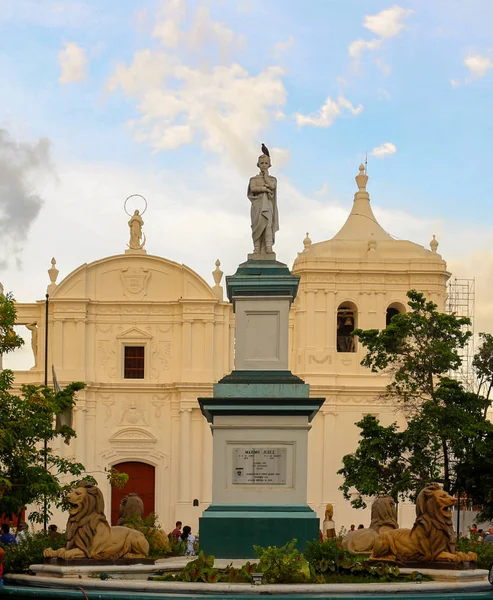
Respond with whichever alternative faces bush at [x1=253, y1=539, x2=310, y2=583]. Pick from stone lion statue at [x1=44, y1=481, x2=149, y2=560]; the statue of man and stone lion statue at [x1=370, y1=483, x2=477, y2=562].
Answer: the statue of man

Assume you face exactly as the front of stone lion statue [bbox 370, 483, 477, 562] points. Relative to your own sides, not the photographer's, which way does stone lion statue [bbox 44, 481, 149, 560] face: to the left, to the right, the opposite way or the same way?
the opposite way

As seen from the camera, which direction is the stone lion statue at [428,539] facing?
to the viewer's right

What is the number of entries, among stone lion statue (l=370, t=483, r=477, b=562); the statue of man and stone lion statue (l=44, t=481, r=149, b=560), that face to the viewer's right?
1

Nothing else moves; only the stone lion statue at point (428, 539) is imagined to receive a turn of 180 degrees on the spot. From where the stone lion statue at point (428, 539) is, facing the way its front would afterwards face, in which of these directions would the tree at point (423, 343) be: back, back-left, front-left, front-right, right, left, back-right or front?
right

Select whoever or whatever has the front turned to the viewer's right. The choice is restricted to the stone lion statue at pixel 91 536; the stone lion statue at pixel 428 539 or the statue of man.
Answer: the stone lion statue at pixel 428 539

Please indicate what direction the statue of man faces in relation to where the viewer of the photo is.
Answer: facing the viewer

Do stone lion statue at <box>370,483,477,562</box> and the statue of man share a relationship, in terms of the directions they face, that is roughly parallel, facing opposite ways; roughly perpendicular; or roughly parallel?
roughly perpendicular

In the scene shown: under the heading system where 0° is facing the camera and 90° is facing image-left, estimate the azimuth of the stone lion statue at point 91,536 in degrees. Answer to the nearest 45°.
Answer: approximately 90°

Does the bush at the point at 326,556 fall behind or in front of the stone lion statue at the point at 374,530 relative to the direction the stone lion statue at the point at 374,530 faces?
behind
